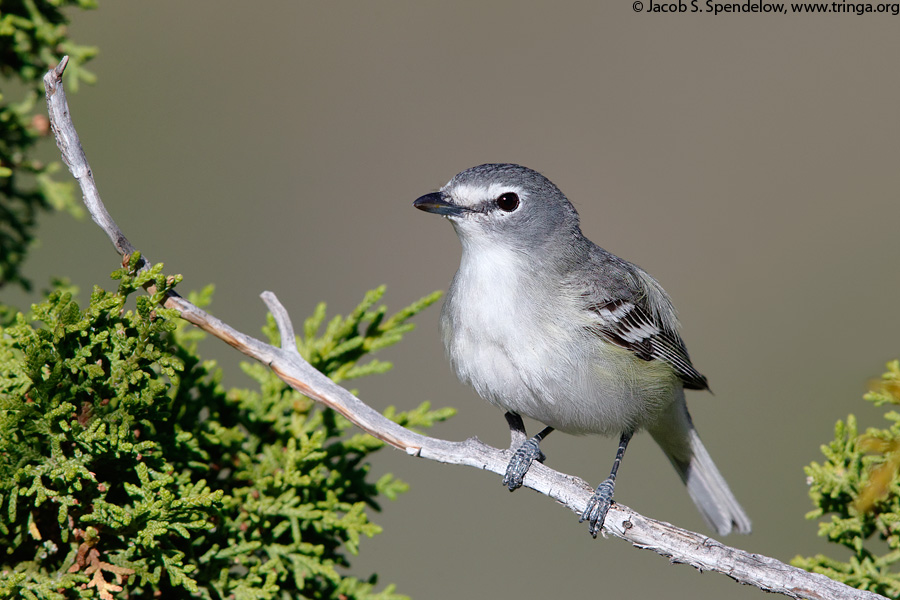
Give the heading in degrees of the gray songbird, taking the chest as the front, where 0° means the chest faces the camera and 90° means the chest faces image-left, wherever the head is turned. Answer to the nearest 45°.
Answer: approximately 45°

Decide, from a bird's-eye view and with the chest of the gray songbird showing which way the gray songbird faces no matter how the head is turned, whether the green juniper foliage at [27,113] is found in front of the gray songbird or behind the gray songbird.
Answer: in front

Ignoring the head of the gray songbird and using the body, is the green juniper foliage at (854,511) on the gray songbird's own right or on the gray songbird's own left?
on the gray songbird's own left
